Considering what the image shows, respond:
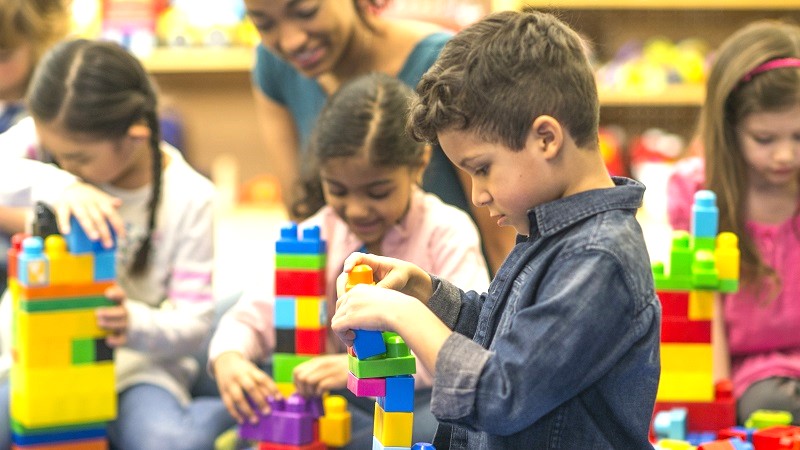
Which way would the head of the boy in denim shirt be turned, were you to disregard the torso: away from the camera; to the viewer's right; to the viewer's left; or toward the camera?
to the viewer's left

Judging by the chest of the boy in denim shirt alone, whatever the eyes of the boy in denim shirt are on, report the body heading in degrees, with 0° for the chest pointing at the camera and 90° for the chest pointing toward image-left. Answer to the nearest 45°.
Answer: approximately 90°

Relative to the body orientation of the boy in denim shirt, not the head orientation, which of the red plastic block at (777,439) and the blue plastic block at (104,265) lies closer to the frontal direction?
the blue plastic block
